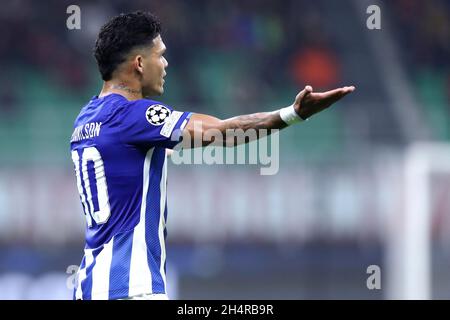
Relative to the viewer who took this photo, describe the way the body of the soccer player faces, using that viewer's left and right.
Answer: facing away from the viewer and to the right of the viewer

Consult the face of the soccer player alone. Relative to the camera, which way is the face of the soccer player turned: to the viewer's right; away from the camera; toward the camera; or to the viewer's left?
to the viewer's right
